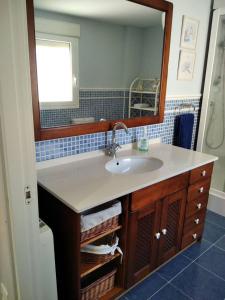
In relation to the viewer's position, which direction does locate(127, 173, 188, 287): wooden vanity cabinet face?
facing the viewer and to the right of the viewer

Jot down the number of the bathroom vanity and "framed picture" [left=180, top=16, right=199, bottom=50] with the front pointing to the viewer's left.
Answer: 0

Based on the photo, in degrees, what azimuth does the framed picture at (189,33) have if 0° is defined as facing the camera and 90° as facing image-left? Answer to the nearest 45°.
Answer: approximately 315°

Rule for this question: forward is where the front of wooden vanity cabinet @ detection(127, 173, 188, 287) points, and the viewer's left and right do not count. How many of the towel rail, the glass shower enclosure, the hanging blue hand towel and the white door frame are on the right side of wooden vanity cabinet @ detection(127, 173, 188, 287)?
1

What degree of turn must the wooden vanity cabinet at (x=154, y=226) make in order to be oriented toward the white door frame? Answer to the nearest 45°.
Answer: approximately 90° to its right

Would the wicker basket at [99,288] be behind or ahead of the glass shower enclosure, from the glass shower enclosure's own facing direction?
ahead
